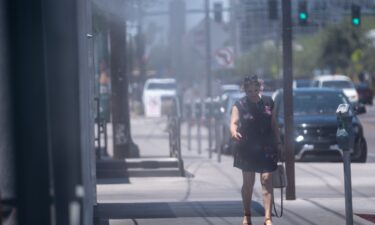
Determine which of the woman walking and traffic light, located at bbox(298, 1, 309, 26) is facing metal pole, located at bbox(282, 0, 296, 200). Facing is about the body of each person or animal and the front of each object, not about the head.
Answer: the traffic light

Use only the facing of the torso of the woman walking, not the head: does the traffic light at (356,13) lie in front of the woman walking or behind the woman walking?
behind

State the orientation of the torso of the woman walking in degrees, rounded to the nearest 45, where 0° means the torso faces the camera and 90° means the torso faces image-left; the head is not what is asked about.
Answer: approximately 0°

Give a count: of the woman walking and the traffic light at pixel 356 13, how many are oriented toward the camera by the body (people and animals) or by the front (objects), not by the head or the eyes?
2

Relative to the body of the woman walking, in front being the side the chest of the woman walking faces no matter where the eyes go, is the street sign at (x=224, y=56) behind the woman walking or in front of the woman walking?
behind

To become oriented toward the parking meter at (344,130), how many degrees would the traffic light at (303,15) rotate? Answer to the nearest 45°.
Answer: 0° — it already faces it

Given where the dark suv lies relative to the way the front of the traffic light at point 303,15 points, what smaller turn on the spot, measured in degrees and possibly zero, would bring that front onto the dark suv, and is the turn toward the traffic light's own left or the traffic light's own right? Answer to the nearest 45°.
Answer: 0° — it already faces it

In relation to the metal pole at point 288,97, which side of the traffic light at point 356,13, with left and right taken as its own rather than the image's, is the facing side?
front

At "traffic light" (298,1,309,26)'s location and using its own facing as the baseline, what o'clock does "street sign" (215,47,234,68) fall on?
The street sign is roughly at 2 o'clock from the traffic light.

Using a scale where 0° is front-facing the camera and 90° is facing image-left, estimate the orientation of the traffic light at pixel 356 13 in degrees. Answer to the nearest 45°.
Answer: approximately 0°
